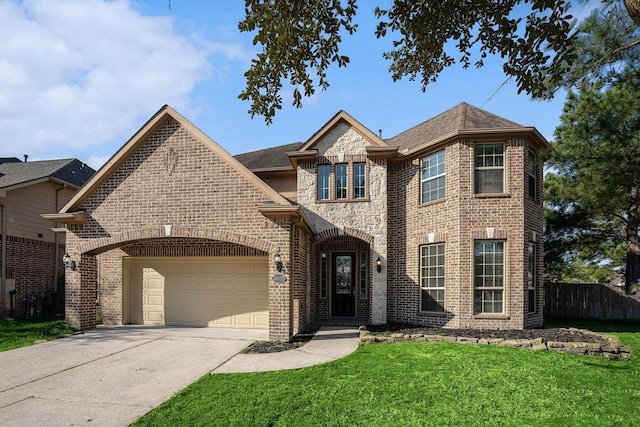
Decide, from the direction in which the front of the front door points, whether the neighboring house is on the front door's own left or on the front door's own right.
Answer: on the front door's own right

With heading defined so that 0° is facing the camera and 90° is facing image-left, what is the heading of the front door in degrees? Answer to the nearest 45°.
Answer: approximately 0°

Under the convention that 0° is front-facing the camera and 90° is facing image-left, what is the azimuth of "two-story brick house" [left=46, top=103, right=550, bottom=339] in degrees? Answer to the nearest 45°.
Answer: approximately 0°
